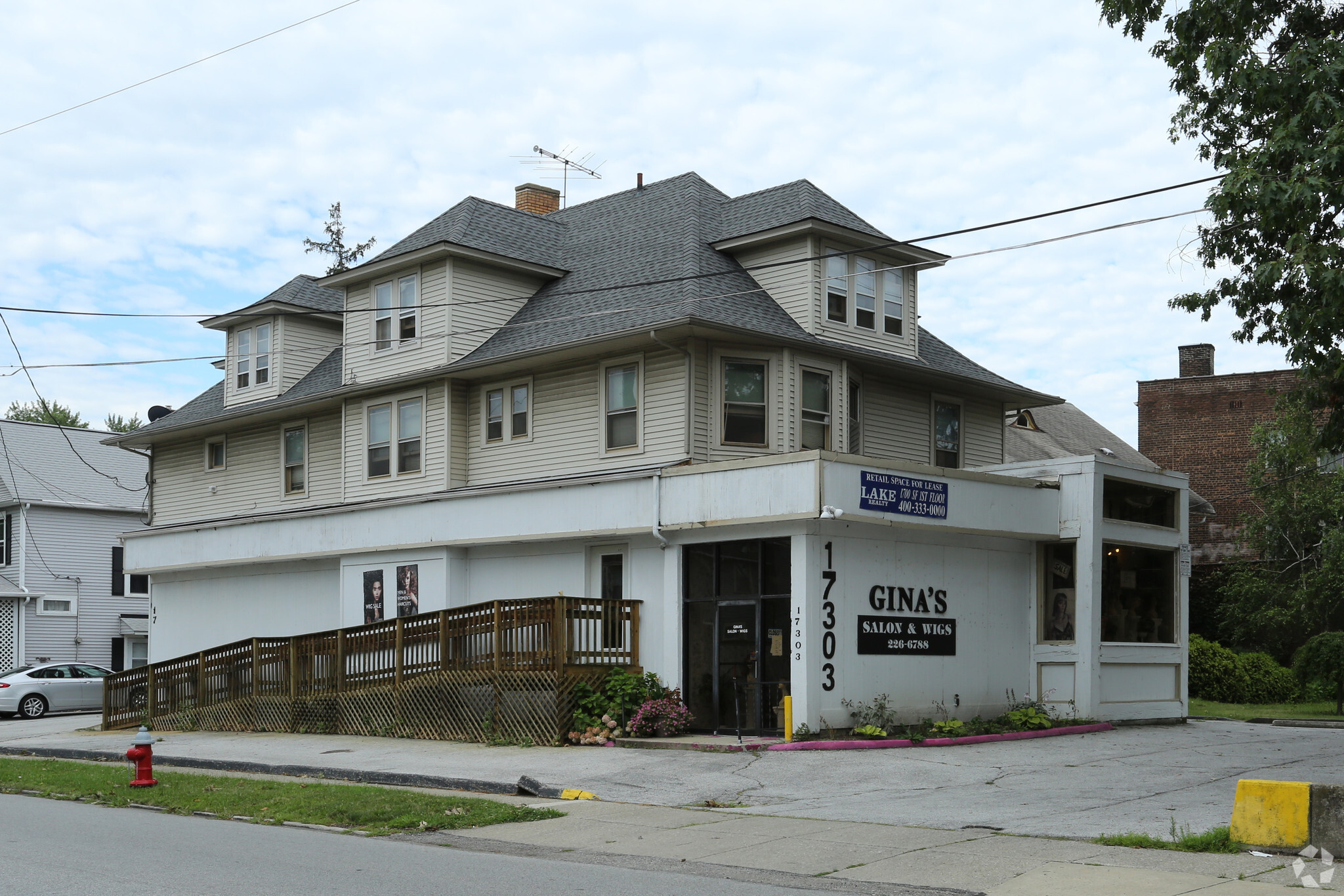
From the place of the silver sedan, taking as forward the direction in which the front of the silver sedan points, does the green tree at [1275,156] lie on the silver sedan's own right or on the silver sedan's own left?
on the silver sedan's own right
